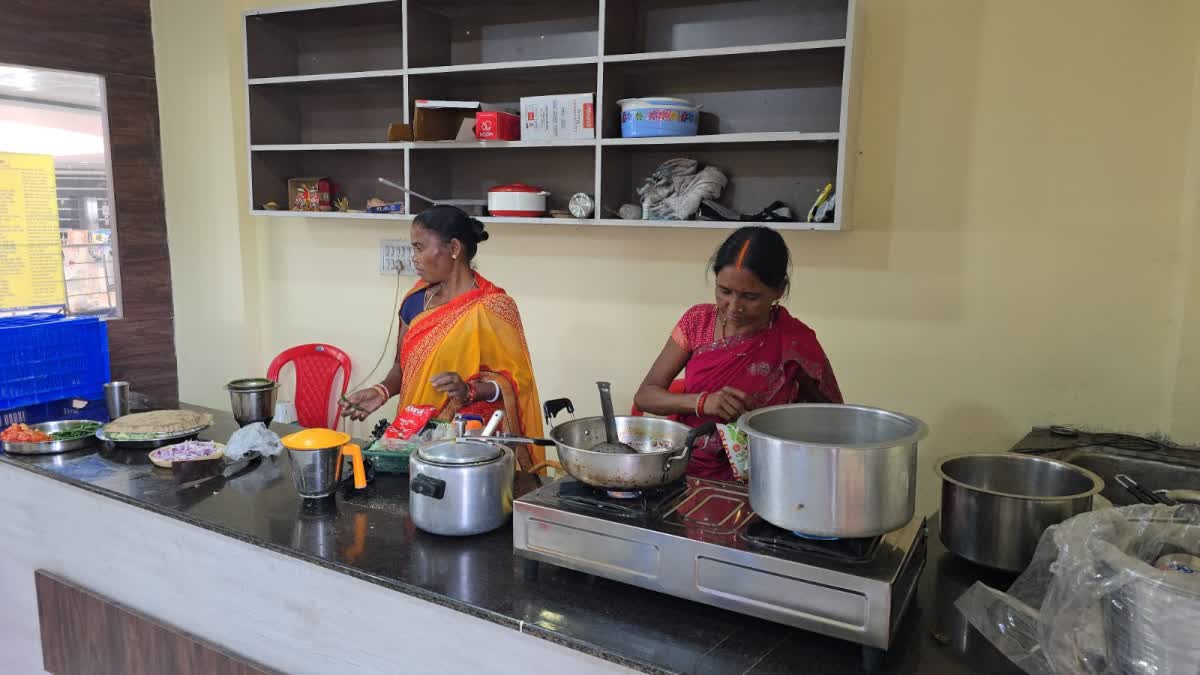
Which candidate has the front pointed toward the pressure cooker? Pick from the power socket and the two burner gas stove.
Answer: the power socket

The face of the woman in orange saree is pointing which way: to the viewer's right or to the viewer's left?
to the viewer's left

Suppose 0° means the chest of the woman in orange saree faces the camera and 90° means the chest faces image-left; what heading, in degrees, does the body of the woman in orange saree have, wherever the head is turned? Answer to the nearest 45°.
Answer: approximately 45°
